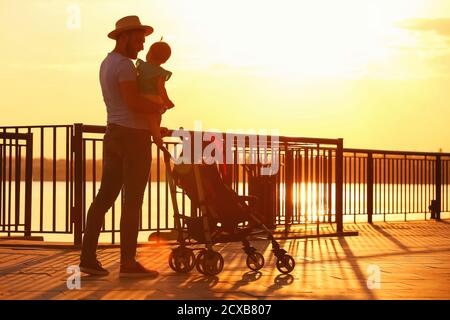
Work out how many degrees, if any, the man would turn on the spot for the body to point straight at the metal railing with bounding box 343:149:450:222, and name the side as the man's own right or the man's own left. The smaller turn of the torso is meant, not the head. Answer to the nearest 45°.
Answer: approximately 45° to the man's own left

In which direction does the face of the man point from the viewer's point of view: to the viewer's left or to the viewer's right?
to the viewer's right

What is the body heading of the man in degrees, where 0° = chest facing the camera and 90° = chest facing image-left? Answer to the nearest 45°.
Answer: approximately 270°

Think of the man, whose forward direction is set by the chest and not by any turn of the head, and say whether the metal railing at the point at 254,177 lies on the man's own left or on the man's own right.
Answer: on the man's own left
